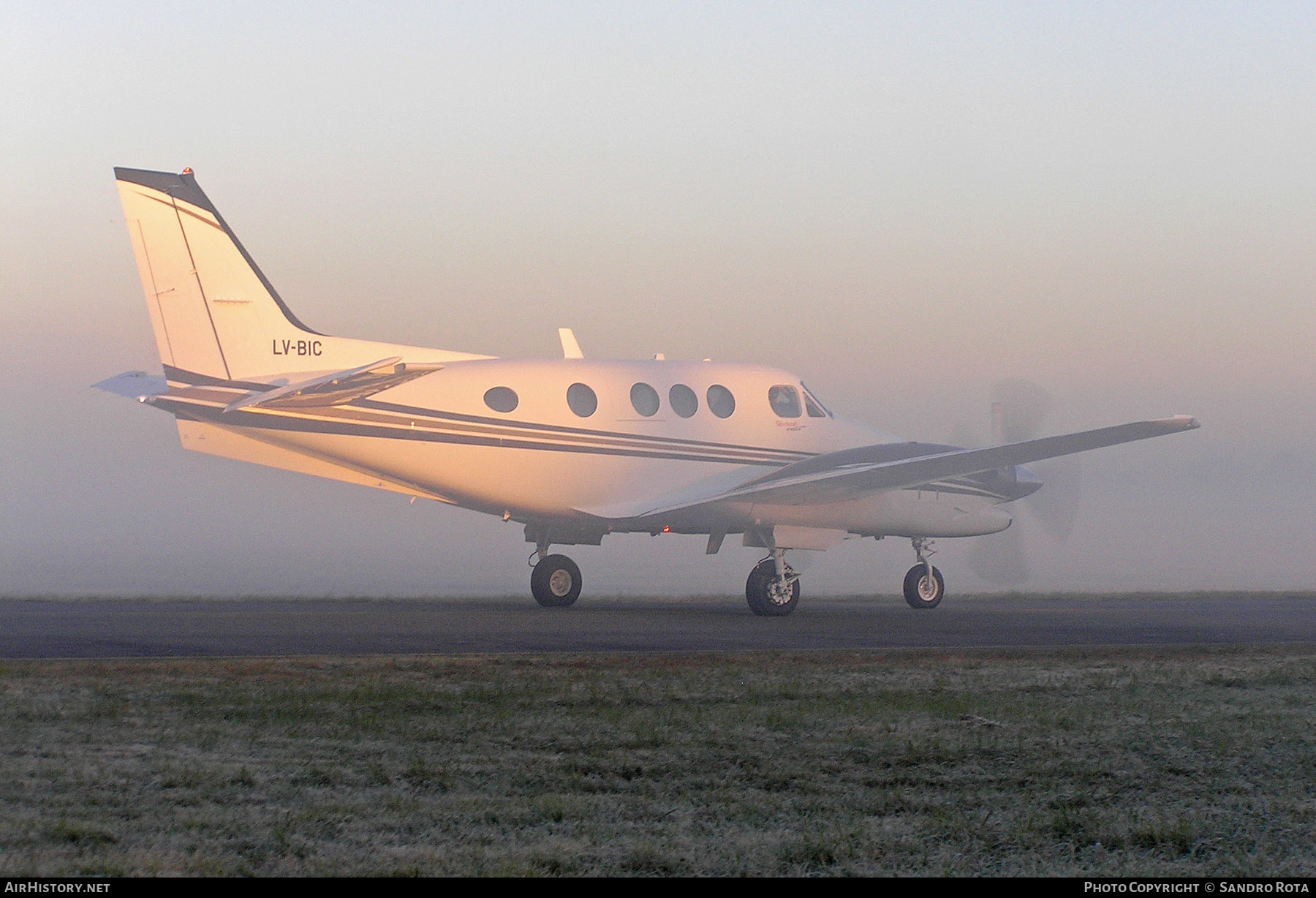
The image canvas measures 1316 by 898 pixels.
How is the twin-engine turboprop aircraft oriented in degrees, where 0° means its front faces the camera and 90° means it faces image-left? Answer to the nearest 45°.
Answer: approximately 225°
